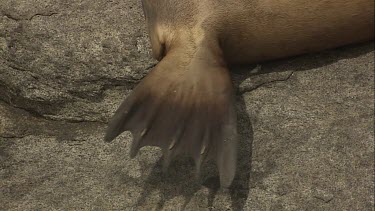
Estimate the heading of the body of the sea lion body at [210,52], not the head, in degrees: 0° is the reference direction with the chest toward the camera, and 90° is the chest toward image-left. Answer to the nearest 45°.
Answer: approximately 270°
